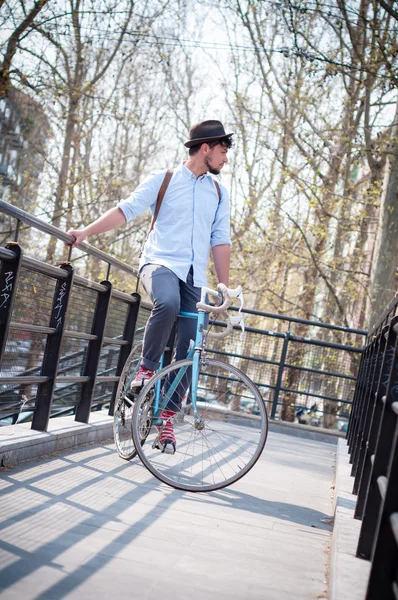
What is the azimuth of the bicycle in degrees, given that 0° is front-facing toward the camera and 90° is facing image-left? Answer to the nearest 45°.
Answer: approximately 315°

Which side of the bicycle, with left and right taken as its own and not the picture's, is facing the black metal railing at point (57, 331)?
back

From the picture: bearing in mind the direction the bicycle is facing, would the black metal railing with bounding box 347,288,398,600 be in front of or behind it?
in front

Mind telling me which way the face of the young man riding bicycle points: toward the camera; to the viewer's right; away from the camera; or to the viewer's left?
to the viewer's right
